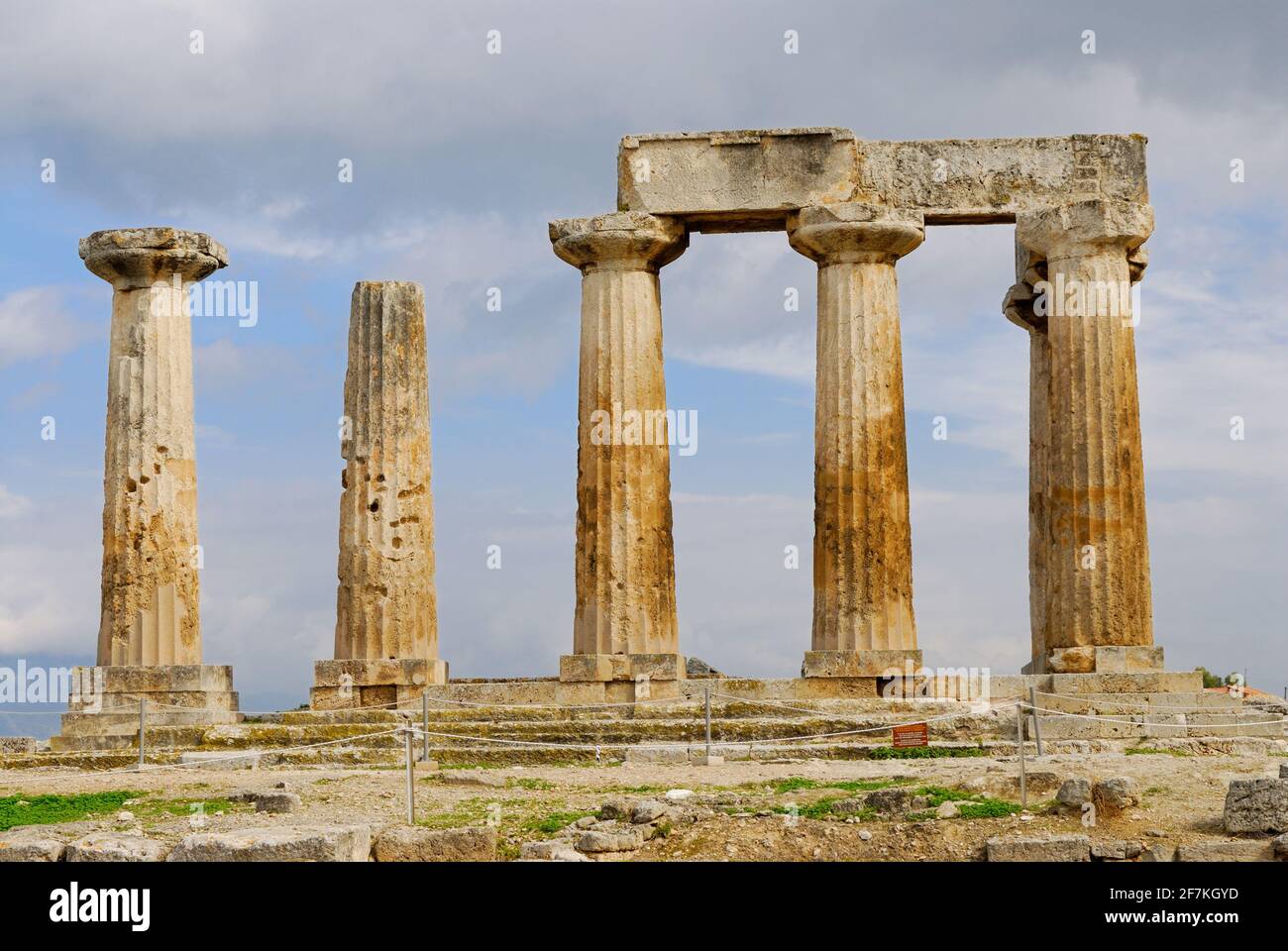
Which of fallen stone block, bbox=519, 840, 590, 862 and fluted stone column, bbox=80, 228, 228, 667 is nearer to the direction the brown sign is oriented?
the fallen stone block

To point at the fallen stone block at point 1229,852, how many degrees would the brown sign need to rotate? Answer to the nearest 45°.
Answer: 0° — it already faces it

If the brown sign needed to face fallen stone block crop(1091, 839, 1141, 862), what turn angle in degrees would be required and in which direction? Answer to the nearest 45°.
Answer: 0° — it already faces it

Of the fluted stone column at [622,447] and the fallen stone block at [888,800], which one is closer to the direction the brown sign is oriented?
the fallen stone block

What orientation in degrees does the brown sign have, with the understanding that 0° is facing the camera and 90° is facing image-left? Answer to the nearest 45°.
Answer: approximately 0°

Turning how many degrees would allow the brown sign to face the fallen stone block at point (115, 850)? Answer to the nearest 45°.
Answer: approximately 45° to its right

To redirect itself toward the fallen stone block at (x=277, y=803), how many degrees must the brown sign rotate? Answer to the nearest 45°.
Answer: approximately 45° to its right

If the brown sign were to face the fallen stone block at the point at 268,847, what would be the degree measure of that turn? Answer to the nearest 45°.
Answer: approximately 45° to its right

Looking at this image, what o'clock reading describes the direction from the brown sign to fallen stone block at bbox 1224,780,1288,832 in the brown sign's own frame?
The fallen stone block is roughly at 11 o'clock from the brown sign.

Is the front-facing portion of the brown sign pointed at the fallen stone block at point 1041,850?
yes

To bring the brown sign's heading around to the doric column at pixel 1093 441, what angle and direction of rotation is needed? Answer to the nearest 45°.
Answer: approximately 135° to its left

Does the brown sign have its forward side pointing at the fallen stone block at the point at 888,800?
yes

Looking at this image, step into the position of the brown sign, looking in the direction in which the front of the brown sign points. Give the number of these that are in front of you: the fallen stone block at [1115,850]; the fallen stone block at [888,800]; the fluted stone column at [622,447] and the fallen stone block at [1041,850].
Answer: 3
